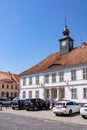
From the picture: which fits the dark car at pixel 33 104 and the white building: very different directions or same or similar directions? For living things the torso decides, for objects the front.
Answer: very different directions

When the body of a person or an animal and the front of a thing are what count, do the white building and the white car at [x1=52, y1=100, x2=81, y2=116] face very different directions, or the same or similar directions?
very different directions

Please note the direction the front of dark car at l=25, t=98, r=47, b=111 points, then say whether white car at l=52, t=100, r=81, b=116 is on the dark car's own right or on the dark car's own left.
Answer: on the dark car's own right

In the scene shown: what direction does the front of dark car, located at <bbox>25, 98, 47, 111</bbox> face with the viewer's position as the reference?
facing away from the viewer and to the right of the viewer

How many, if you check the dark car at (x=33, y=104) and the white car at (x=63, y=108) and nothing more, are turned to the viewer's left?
0

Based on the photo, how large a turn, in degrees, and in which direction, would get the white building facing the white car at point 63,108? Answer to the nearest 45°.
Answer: approximately 45° to its left

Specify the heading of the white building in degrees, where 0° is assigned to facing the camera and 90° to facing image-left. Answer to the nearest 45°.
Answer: approximately 45°
